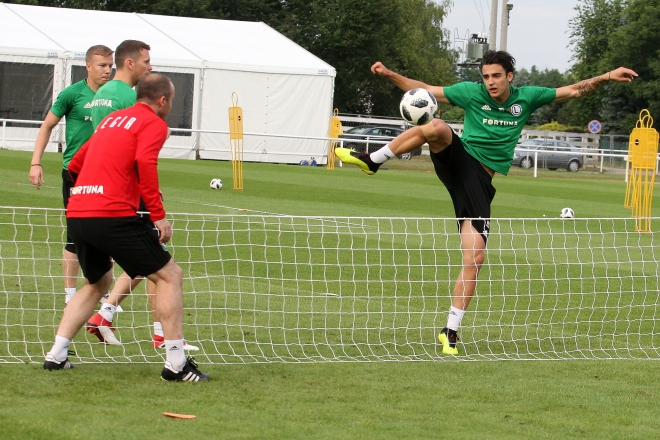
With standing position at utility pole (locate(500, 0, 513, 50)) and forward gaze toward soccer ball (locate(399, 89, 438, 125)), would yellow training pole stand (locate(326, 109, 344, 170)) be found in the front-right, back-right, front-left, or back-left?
front-right

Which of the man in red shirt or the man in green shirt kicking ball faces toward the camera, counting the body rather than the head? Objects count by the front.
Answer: the man in green shirt kicking ball

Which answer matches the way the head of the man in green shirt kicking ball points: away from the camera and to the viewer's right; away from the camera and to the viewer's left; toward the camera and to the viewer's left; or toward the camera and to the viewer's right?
toward the camera and to the viewer's left

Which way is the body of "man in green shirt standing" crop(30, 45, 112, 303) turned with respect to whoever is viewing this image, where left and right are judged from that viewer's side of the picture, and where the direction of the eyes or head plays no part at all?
facing the viewer and to the right of the viewer

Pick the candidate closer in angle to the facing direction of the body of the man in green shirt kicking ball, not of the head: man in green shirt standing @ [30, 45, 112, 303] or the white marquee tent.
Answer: the man in green shirt standing

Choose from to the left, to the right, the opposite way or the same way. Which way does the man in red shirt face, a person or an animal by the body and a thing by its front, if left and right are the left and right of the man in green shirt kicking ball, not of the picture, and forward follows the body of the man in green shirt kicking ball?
the opposite way

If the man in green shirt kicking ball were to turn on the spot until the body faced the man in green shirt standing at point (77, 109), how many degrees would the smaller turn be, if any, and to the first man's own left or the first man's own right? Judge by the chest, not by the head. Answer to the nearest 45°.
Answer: approximately 90° to the first man's own right

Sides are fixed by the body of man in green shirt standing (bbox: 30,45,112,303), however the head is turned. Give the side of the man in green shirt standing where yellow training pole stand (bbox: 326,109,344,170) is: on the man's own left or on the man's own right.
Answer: on the man's own left

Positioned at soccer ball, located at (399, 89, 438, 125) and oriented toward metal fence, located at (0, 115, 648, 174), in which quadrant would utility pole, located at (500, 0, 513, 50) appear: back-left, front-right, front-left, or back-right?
front-right

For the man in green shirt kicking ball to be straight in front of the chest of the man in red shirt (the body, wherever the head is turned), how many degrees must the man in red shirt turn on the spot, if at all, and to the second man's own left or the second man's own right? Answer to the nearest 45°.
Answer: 0° — they already face them

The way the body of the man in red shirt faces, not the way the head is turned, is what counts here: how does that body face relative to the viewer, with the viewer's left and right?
facing away from the viewer and to the right of the viewer

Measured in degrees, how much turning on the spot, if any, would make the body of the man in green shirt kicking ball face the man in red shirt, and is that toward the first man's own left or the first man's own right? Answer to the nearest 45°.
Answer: approximately 45° to the first man's own right

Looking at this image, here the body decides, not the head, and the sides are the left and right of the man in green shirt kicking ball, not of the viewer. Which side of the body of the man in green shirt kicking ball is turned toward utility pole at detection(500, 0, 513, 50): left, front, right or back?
back

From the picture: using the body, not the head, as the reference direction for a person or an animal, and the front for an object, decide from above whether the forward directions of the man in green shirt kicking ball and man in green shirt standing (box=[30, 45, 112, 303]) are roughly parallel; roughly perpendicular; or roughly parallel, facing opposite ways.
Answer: roughly perpendicular

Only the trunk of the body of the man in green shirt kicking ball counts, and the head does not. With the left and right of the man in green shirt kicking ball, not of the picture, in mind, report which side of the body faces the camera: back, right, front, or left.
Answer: front

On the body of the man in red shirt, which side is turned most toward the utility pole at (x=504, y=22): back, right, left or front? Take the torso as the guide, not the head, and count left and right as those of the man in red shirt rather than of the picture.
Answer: front

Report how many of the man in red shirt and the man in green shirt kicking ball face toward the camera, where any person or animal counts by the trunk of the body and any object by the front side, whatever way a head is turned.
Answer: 1

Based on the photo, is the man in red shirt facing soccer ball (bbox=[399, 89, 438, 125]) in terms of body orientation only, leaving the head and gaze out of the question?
yes

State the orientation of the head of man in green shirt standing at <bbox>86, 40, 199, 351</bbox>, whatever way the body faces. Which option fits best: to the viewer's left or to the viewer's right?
to the viewer's right

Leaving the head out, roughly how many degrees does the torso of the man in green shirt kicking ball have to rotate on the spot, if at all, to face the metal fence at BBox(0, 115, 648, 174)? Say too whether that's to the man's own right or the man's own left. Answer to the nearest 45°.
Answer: approximately 180°

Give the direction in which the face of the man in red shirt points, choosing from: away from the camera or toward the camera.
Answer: away from the camera
